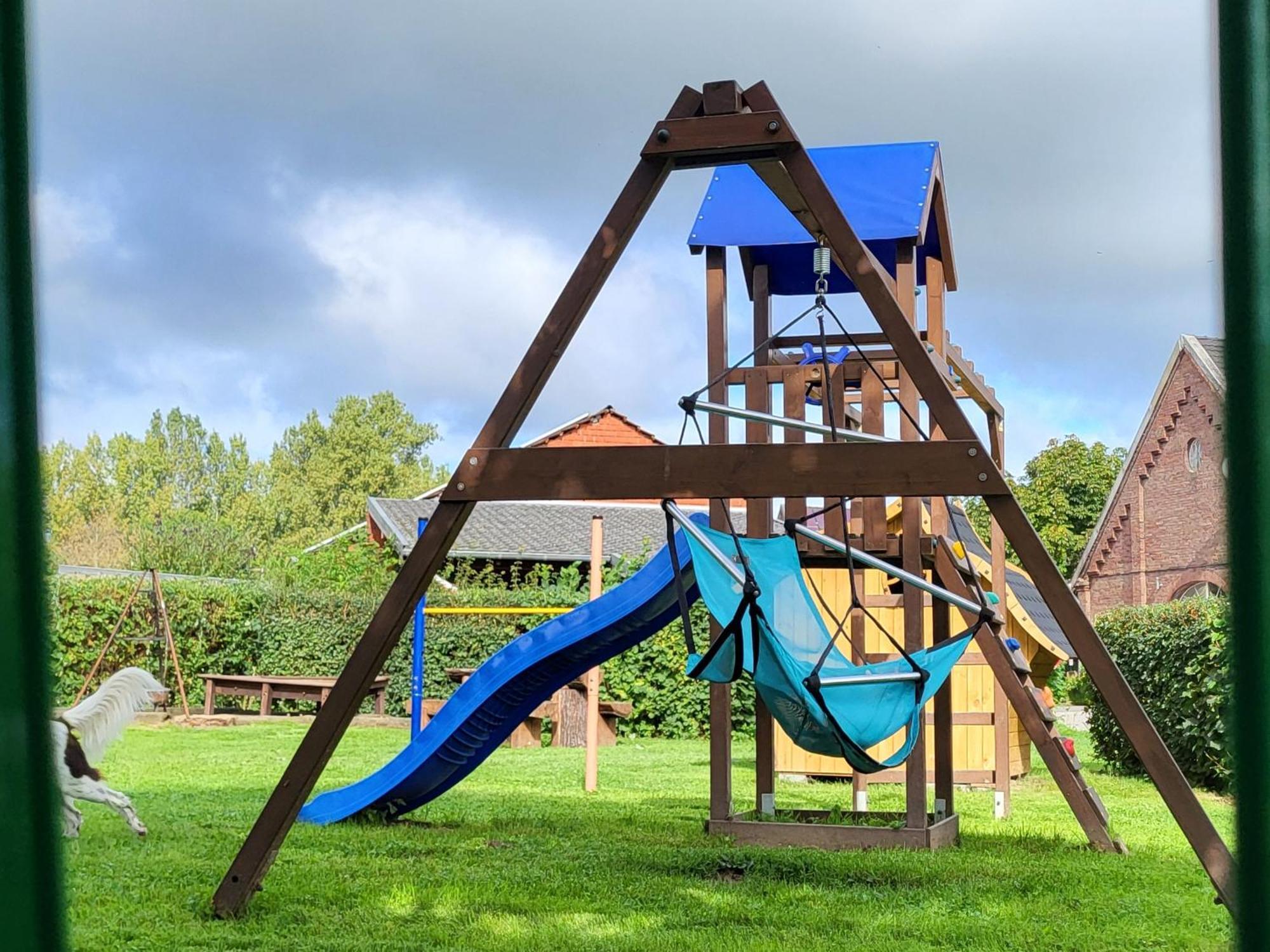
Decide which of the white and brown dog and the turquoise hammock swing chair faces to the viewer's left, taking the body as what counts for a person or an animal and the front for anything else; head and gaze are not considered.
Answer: the white and brown dog

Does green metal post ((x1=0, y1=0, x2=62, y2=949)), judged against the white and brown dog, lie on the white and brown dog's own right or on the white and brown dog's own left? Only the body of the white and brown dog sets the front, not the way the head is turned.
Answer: on the white and brown dog's own left

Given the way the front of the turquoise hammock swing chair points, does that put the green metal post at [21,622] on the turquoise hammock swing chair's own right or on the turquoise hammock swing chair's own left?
on the turquoise hammock swing chair's own right

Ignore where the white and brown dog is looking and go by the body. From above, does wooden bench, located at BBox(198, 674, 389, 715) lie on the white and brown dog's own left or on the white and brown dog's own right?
on the white and brown dog's own right

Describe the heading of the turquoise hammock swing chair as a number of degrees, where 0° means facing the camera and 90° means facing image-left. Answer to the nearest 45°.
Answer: approximately 315°

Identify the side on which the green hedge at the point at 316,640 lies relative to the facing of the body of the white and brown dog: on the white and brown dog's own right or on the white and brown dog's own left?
on the white and brown dog's own right

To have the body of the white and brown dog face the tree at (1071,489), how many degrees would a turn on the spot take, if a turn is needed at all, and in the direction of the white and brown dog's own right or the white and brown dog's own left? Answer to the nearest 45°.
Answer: approximately 135° to the white and brown dog's own right

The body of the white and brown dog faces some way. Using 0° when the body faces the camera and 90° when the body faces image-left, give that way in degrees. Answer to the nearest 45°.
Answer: approximately 90°

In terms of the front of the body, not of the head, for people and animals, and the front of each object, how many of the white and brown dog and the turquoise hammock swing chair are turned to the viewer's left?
1

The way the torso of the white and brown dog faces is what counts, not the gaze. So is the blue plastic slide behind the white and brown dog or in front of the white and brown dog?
behind

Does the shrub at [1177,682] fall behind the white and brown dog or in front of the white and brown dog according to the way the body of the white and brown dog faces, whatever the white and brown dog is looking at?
behind
